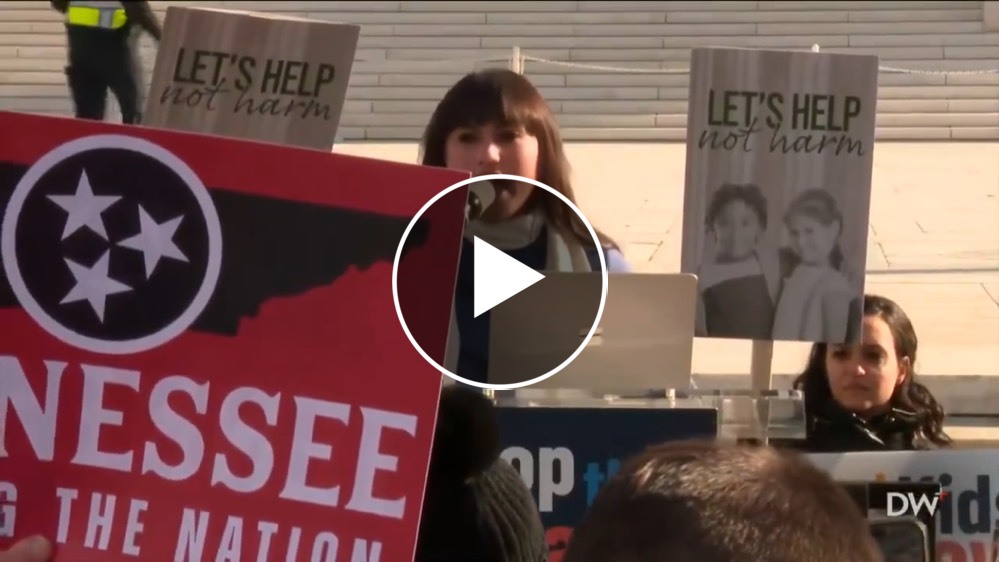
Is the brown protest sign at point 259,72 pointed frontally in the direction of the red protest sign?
yes

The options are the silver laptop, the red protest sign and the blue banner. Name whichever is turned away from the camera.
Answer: the silver laptop

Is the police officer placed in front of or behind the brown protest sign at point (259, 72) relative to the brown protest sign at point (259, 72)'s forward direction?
behind

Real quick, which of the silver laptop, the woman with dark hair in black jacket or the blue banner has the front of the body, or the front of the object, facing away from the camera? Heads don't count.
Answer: the silver laptop

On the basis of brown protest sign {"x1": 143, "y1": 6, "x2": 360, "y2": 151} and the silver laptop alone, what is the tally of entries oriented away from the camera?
1

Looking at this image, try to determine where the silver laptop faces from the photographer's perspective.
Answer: facing away from the viewer

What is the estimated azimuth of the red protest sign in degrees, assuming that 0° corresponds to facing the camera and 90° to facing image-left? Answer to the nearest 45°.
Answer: approximately 0°

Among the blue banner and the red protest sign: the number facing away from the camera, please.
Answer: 0
